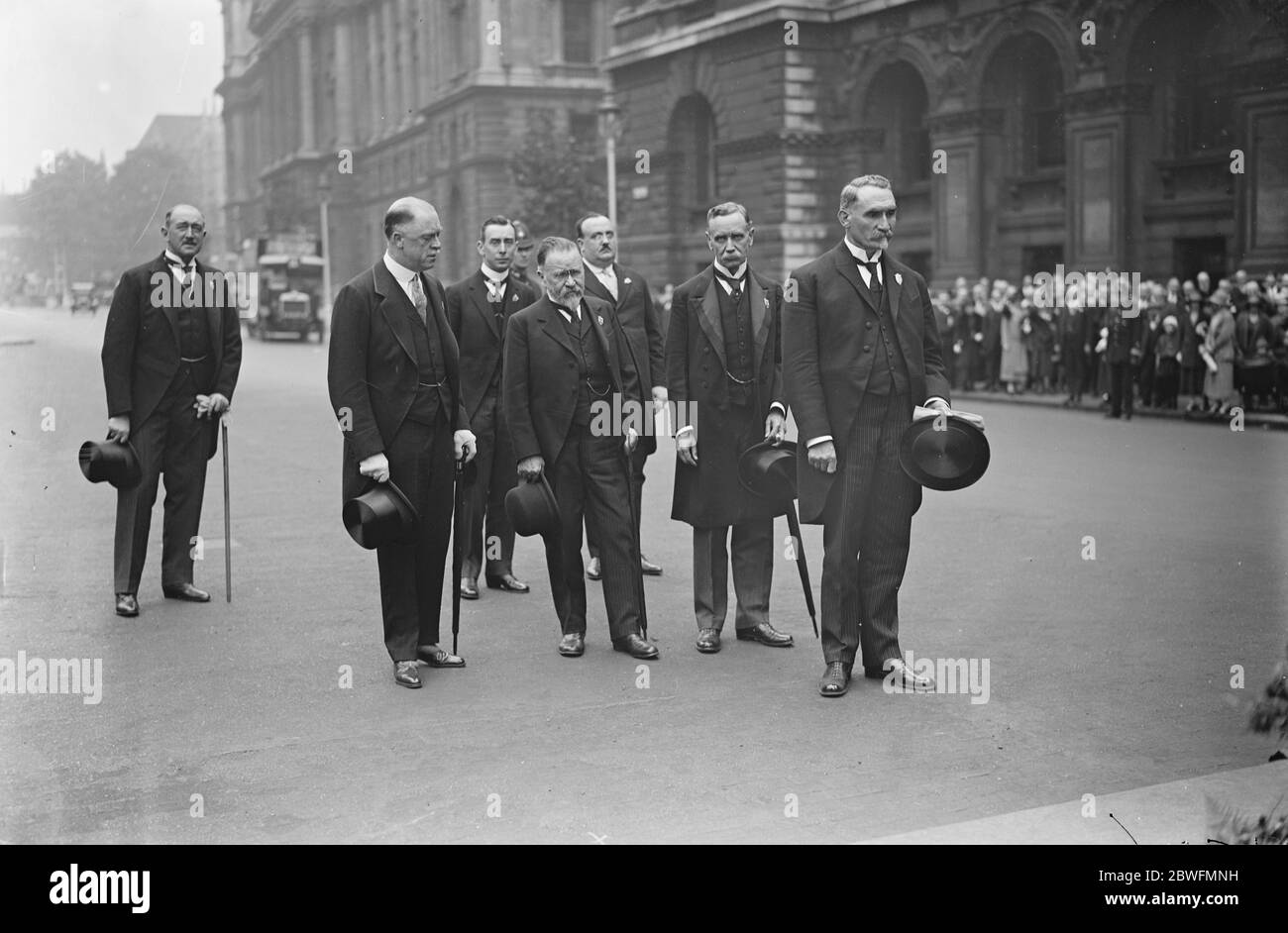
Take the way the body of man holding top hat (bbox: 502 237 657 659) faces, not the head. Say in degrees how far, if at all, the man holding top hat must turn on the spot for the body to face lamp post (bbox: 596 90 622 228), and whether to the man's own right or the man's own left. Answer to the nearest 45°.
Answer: approximately 135° to the man's own left

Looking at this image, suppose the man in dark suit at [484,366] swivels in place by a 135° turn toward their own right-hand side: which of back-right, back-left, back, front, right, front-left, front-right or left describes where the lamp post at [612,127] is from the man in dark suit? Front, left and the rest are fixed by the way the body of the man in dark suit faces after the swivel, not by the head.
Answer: right

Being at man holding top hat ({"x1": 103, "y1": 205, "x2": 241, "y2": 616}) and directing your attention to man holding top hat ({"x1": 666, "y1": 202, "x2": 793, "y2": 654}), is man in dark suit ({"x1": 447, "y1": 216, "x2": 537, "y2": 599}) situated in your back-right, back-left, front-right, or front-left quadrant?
front-left

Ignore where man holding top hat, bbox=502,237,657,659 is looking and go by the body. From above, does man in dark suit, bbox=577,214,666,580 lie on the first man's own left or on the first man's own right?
on the first man's own left

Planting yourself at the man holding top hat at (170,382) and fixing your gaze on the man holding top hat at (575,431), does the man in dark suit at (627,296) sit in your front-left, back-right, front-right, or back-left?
front-left

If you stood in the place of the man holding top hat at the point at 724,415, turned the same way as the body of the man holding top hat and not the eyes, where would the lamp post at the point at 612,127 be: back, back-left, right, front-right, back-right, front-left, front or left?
back

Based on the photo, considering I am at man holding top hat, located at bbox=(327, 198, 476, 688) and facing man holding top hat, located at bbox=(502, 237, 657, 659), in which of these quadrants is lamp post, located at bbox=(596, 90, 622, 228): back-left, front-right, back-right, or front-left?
front-left

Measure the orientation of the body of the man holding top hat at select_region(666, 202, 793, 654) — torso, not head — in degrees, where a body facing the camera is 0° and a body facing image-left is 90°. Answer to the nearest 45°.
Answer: approximately 0°

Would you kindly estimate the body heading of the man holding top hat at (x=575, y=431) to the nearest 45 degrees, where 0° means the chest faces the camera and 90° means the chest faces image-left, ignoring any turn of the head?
approximately 315°

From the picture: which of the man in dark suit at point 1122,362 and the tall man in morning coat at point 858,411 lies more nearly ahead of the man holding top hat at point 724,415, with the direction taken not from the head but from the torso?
the tall man in morning coat

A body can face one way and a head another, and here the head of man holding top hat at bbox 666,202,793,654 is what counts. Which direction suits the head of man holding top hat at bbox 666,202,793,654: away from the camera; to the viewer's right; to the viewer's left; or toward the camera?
toward the camera

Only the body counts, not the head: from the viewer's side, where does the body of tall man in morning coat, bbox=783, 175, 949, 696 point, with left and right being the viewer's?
facing the viewer and to the right of the viewer

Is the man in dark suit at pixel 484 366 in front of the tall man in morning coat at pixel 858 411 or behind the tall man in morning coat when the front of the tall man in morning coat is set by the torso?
behind
